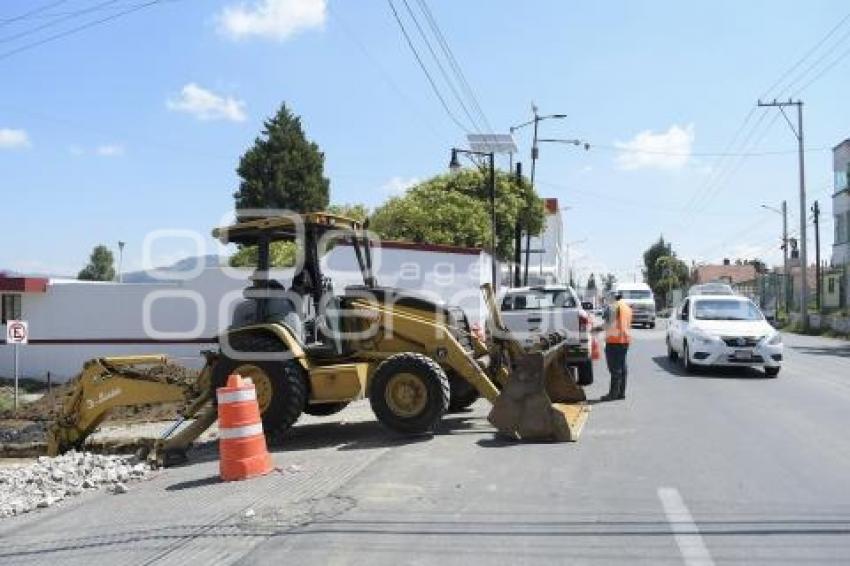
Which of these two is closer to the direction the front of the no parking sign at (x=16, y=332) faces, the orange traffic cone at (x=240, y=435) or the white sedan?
the orange traffic cone

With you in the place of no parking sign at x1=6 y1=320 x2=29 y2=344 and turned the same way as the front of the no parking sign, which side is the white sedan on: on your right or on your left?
on your left

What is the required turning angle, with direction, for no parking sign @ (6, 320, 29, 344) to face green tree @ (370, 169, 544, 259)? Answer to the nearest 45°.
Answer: approximately 135° to its left

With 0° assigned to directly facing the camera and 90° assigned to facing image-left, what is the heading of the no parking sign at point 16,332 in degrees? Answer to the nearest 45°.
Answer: approximately 0°
